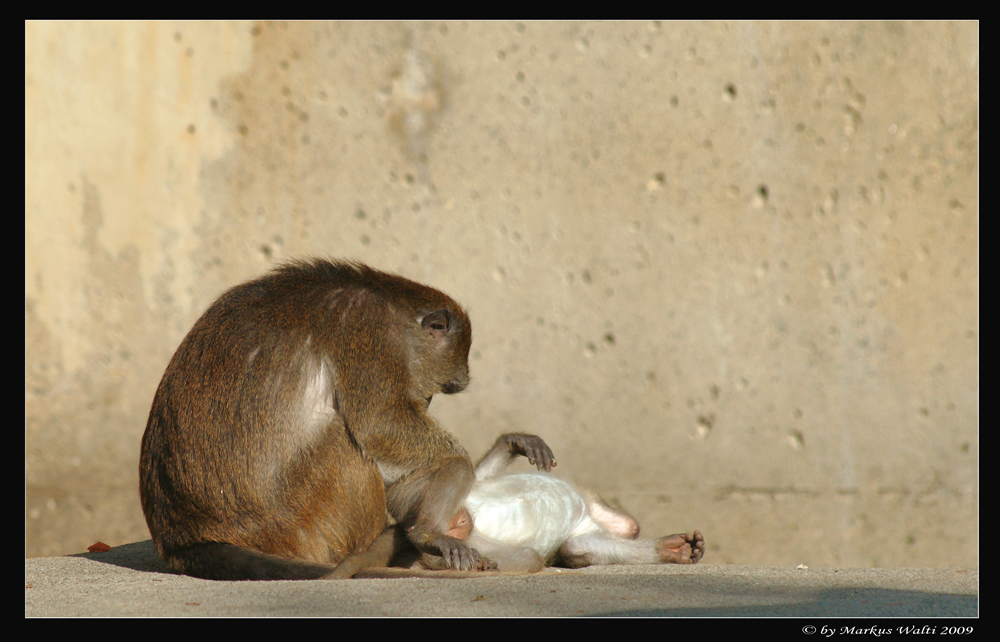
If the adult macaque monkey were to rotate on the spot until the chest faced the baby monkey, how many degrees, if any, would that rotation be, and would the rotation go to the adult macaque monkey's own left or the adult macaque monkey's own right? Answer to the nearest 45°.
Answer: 0° — it already faces it

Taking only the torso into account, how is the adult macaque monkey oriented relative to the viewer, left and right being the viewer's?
facing to the right of the viewer
